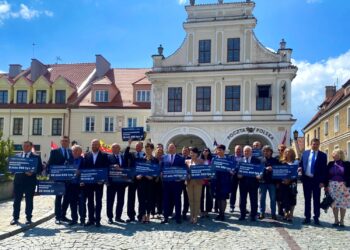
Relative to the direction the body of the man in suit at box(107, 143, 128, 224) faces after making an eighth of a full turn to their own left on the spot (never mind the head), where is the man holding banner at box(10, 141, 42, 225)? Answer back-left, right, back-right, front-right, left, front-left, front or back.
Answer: back-right

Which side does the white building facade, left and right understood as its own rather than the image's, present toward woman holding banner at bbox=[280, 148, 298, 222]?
front

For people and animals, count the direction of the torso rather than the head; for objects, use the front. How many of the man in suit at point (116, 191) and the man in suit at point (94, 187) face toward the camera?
2

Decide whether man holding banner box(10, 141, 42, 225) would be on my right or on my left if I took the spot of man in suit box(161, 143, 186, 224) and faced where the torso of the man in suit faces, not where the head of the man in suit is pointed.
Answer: on my right

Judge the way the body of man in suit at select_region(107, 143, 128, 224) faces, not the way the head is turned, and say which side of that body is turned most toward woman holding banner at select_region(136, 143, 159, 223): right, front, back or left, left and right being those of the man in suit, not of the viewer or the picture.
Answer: left

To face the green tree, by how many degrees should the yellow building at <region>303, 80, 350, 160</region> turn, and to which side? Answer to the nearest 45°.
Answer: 0° — it already faces it

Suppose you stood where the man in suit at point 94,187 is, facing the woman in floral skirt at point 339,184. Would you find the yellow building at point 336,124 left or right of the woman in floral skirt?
left

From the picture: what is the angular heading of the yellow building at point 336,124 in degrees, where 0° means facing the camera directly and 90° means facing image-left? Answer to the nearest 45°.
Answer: approximately 45°

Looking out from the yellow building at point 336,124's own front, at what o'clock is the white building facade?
The white building facade is roughly at 12 o'clock from the yellow building.

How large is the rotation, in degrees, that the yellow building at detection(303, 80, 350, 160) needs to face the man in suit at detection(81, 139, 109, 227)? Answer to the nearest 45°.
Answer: approximately 45° to its left

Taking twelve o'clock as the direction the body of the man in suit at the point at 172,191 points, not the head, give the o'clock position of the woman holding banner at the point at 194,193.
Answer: The woman holding banner is roughly at 9 o'clock from the man in suit.

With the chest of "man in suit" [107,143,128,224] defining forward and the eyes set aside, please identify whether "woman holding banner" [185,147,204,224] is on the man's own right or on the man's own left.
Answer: on the man's own left

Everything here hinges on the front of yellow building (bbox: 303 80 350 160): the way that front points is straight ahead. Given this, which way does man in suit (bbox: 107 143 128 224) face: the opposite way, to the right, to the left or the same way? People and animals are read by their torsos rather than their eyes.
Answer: to the left

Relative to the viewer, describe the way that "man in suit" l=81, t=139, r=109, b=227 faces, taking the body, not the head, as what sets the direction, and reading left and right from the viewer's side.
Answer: facing the viewer

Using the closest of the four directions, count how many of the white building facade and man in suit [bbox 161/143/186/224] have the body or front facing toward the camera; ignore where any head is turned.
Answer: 2

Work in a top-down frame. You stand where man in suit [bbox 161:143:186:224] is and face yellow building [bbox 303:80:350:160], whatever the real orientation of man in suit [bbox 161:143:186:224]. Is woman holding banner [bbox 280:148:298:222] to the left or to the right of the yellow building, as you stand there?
right

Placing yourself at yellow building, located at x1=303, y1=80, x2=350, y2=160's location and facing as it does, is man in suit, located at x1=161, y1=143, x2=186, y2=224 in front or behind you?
in front

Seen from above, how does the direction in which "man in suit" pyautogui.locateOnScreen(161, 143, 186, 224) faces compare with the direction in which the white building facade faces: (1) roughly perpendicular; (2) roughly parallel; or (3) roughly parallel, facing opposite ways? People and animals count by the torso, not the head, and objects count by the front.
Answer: roughly parallel

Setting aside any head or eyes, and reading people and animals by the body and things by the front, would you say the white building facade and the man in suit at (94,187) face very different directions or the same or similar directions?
same or similar directions
